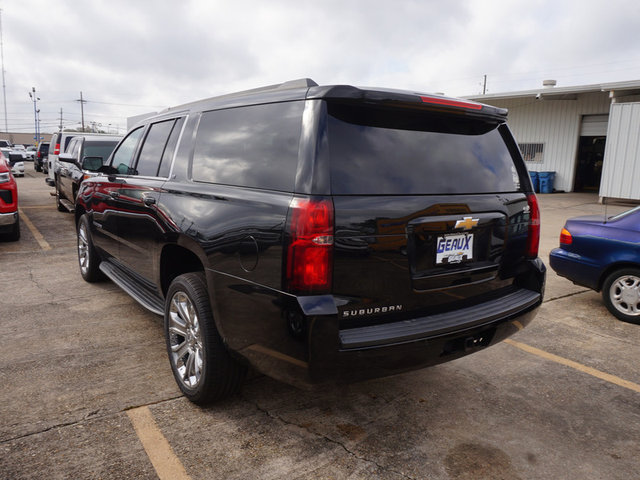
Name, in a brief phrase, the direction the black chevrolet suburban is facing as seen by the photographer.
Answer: facing away from the viewer and to the left of the viewer

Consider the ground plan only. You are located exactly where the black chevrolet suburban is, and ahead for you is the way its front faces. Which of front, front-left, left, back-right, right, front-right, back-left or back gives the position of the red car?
front

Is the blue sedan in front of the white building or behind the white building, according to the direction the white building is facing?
in front

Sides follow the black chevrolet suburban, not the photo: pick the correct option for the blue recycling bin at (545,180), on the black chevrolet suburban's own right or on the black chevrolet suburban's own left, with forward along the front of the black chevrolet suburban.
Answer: on the black chevrolet suburban's own right

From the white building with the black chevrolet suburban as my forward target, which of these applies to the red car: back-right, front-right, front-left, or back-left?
front-right

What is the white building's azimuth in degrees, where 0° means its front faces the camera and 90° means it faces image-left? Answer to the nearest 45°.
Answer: approximately 45°

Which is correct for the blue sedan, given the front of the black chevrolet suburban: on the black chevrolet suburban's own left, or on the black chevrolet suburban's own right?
on the black chevrolet suburban's own right

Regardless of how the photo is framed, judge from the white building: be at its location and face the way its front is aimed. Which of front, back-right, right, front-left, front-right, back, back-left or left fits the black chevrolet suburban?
front-left

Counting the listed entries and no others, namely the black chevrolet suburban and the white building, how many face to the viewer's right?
0

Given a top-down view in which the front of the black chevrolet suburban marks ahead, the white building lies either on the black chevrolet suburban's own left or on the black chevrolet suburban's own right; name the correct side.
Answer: on the black chevrolet suburban's own right
